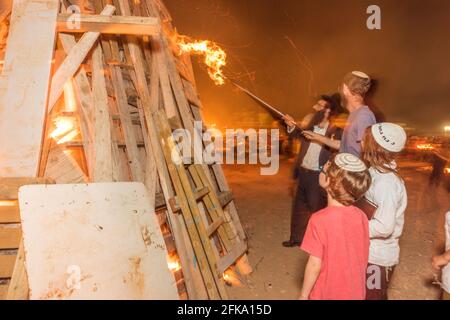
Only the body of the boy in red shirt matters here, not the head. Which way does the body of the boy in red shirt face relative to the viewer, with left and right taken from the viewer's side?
facing away from the viewer and to the left of the viewer

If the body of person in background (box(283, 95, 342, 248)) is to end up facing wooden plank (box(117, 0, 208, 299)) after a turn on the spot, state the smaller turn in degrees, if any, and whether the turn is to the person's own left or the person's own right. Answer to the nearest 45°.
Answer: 0° — they already face it

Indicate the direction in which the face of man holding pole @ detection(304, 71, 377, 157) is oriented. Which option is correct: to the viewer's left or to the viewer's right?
to the viewer's left

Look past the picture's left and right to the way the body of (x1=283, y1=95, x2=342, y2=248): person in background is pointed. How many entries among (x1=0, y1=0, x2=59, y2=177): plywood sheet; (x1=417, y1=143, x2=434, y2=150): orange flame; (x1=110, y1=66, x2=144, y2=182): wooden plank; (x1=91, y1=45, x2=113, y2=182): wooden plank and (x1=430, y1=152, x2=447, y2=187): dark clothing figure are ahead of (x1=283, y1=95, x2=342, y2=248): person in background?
3

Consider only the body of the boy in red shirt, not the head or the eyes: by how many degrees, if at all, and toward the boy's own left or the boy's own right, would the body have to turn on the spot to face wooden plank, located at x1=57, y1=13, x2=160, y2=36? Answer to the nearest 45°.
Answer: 0° — they already face it

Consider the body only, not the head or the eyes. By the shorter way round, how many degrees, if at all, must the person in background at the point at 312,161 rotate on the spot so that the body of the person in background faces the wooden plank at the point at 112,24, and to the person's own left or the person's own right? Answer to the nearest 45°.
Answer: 0° — they already face it

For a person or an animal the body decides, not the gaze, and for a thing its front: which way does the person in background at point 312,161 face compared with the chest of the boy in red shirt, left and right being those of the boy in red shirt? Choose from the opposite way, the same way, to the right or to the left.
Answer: to the left

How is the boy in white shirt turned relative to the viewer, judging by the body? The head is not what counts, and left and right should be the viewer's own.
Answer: facing to the left of the viewer

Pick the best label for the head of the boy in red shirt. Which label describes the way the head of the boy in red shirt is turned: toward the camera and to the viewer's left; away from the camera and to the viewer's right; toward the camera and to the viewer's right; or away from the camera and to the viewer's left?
away from the camera and to the viewer's left
